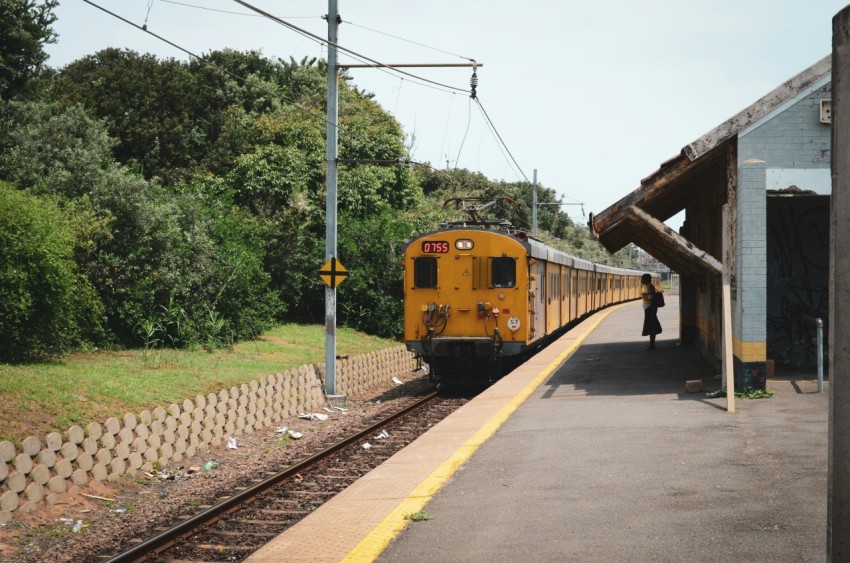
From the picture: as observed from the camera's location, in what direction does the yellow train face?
facing the viewer and to the left of the viewer

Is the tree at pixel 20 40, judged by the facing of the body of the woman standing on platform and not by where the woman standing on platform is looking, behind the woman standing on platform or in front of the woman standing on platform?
in front

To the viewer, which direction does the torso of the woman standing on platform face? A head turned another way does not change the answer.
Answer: to the viewer's left

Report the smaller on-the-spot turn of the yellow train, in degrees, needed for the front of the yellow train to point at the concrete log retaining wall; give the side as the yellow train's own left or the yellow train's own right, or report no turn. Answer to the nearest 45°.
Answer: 0° — it already faces it

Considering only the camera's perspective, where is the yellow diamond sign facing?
facing the viewer

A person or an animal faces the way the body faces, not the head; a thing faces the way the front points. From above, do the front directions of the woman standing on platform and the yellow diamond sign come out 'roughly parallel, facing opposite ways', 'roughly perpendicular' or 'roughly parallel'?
roughly perpendicular

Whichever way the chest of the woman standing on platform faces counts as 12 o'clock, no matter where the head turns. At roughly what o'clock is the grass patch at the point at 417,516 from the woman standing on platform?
The grass patch is roughly at 9 o'clock from the woman standing on platform.

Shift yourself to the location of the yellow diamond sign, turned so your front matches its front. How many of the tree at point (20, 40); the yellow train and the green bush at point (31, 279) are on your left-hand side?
1

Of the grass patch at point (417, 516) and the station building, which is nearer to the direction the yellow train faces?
the grass patch

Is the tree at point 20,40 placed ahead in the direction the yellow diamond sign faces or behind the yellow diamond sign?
behind

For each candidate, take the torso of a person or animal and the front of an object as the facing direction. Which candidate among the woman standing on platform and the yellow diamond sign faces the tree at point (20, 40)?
the woman standing on platform

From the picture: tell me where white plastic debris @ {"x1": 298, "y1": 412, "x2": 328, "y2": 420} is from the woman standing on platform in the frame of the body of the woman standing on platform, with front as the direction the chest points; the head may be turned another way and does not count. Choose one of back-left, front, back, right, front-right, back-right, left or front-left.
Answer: front-left

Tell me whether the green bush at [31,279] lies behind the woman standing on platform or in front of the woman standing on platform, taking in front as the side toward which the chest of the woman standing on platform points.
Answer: in front

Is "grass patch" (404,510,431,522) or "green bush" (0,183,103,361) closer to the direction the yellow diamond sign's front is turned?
the grass patch

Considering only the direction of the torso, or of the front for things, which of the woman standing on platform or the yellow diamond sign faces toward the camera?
the yellow diamond sign

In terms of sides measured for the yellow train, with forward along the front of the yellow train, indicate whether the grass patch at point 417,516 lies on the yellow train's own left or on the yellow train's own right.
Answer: on the yellow train's own left

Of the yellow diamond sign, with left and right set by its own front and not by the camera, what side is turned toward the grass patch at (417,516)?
front
